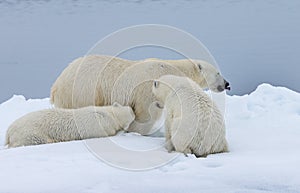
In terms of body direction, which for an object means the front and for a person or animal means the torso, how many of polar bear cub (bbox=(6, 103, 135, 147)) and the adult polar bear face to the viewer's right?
2

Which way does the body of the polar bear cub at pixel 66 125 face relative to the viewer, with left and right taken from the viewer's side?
facing to the right of the viewer

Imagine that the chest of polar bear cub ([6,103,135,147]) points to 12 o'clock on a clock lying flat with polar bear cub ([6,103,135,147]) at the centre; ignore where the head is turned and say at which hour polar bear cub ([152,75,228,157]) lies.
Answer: polar bear cub ([152,75,228,157]) is roughly at 1 o'clock from polar bear cub ([6,103,135,147]).

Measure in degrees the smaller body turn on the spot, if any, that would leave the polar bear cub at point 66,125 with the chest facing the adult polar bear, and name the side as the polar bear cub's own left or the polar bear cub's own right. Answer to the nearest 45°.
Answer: approximately 45° to the polar bear cub's own left

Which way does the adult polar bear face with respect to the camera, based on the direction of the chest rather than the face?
to the viewer's right

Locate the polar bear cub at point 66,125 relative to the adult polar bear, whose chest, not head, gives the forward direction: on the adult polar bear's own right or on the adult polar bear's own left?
on the adult polar bear's own right
